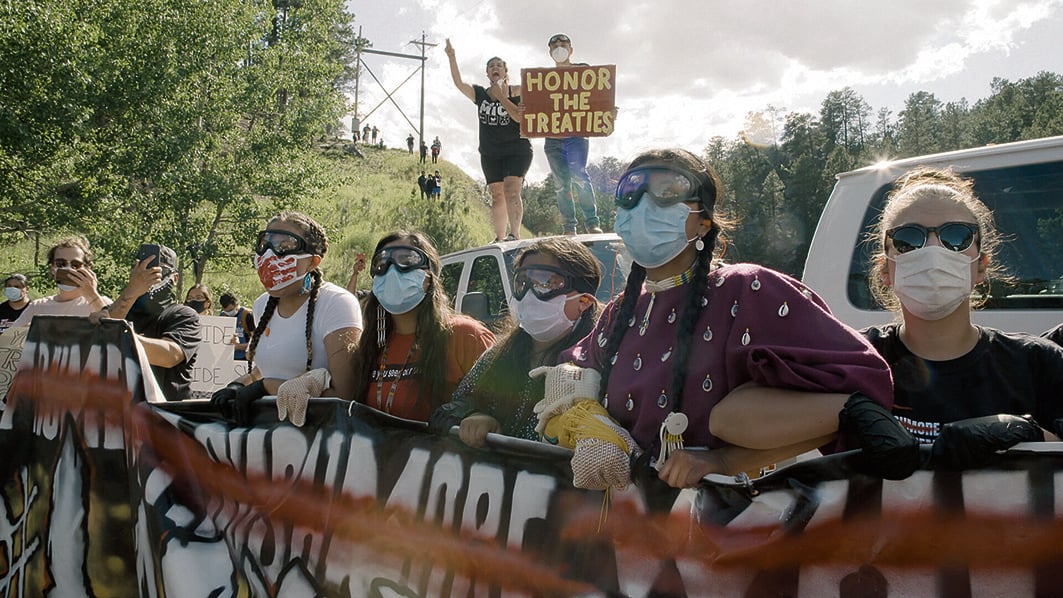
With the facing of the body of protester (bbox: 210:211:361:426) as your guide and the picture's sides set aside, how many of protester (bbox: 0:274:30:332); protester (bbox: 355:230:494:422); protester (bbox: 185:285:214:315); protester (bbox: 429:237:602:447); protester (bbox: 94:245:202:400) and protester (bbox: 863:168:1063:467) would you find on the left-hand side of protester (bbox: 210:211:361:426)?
3

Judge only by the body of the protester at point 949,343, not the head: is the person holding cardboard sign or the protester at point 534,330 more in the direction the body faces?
the protester

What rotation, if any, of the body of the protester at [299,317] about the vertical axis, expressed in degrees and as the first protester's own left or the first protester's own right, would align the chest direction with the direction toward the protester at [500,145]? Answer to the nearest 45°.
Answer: approximately 180°

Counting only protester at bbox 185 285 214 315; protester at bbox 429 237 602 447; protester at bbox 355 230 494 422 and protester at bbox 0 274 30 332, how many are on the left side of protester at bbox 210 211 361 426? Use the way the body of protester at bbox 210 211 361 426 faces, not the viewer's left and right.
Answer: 2

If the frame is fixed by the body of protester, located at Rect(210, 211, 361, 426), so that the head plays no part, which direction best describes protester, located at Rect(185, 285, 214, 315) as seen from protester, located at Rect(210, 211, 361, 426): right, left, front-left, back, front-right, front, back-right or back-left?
back-right

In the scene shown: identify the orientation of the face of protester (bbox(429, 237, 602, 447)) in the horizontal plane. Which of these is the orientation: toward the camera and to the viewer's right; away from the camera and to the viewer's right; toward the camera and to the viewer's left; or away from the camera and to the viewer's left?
toward the camera and to the viewer's left

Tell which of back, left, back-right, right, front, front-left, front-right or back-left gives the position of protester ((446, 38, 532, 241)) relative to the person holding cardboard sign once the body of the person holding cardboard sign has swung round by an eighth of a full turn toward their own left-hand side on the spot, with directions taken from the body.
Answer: back

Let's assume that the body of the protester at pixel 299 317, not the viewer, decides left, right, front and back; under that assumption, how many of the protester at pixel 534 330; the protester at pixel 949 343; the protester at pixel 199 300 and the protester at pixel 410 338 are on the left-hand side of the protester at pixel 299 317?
3
